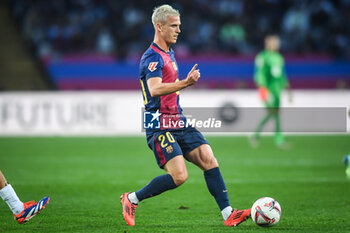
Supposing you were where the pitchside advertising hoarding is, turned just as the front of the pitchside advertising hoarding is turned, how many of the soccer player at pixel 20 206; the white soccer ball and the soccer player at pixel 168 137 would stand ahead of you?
3

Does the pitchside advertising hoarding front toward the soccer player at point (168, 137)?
yes

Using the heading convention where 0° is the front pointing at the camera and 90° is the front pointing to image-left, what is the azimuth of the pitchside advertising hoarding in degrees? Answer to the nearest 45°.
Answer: approximately 0°

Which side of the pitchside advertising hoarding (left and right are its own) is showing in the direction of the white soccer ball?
front

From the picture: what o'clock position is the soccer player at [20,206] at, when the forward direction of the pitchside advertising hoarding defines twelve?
The soccer player is roughly at 12 o'clock from the pitchside advertising hoarding.
